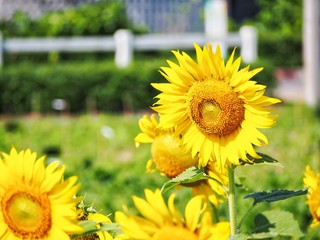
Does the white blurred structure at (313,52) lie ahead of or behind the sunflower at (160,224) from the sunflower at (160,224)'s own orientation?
behind

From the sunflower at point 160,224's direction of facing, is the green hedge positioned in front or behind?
behind

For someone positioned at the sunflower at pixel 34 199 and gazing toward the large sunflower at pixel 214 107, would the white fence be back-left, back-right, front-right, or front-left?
front-left

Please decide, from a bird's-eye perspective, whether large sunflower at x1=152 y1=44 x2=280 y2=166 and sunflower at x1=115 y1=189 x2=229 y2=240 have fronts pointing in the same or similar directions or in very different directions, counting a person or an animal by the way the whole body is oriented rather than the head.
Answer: same or similar directions

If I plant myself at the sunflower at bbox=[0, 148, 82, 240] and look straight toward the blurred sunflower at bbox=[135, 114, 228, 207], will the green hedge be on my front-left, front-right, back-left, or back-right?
front-left

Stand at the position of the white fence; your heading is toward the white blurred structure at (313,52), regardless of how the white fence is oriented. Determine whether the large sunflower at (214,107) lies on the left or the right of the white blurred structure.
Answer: right

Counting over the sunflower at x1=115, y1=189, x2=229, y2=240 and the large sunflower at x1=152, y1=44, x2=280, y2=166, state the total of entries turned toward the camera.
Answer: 2

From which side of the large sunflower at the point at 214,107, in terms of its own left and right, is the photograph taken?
front

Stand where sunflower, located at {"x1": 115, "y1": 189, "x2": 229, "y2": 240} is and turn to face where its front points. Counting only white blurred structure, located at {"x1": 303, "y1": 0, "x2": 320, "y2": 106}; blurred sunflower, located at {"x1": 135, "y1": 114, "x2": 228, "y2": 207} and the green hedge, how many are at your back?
3

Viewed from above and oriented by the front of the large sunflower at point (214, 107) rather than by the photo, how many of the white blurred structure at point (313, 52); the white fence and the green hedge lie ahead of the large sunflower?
0

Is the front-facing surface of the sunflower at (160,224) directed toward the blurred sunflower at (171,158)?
no

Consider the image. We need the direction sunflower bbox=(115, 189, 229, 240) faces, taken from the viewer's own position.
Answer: facing the viewer
